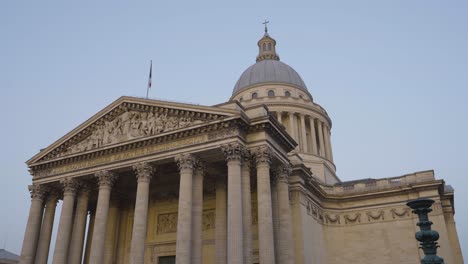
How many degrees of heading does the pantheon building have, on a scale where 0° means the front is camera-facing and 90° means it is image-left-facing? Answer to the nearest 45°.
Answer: approximately 45°

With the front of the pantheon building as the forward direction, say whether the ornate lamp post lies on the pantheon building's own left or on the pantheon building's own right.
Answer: on the pantheon building's own left
